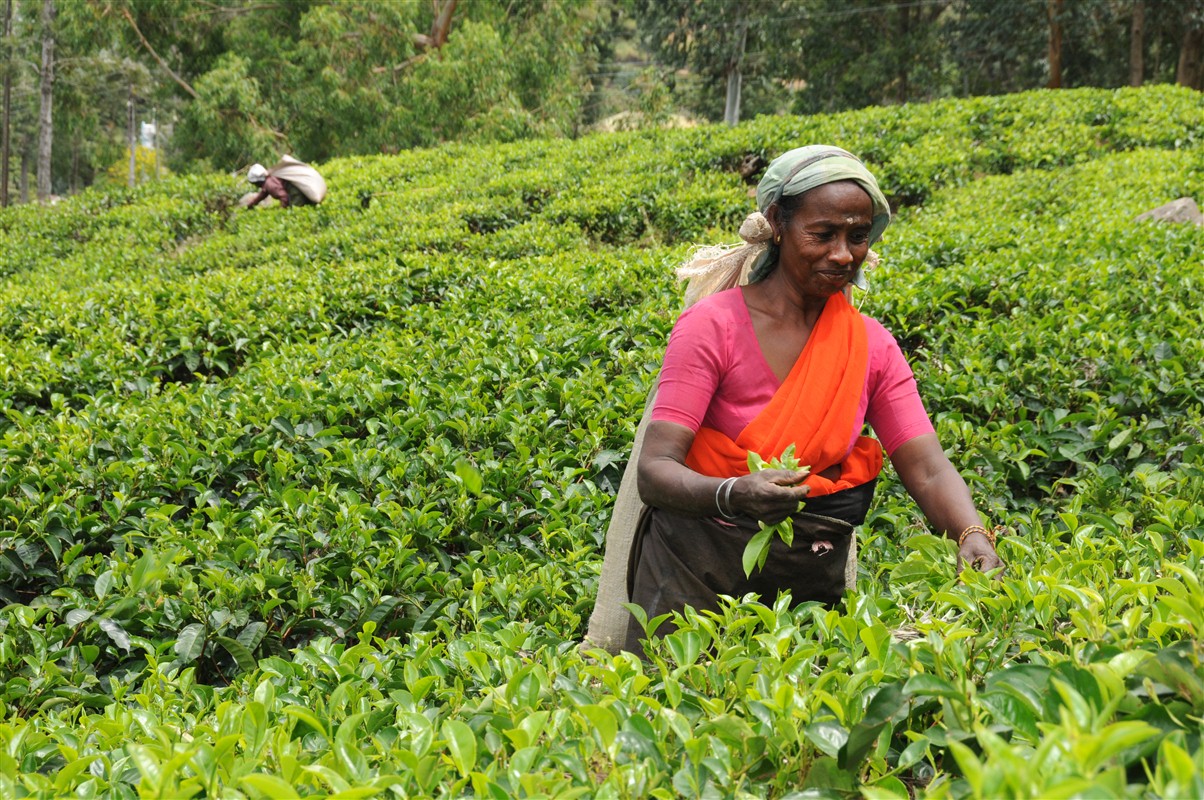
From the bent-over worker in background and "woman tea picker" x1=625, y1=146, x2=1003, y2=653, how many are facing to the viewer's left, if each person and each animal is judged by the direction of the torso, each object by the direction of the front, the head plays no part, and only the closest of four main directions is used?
1

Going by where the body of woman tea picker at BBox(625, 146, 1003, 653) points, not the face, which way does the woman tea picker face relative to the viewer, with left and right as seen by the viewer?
facing the viewer and to the right of the viewer

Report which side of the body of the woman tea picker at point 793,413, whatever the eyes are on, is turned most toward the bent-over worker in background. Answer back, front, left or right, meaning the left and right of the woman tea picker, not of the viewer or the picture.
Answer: back

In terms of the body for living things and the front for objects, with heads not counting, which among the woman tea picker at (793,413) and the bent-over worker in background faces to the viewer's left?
the bent-over worker in background

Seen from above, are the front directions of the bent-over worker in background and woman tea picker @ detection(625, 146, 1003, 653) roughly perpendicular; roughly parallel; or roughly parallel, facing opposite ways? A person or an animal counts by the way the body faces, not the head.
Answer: roughly perpendicular

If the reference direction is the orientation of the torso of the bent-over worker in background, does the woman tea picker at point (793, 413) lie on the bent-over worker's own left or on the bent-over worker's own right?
on the bent-over worker's own left

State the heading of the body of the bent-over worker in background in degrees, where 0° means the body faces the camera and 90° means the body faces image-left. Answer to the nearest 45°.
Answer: approximately 90°
